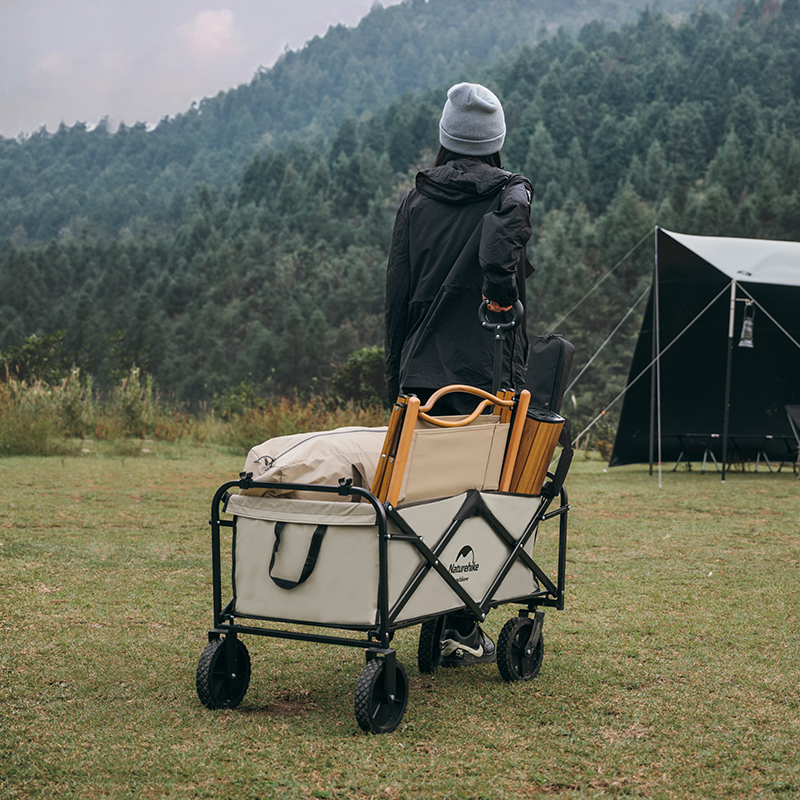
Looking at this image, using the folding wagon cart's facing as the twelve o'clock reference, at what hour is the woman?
The woman is roughly at 11 o'clock from the folding wagon cart.

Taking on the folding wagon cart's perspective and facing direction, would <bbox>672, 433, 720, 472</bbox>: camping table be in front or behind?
in front

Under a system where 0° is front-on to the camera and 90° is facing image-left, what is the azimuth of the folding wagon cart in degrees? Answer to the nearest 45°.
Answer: approximately 225°

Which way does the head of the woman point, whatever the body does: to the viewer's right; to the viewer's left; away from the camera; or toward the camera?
away from the camera

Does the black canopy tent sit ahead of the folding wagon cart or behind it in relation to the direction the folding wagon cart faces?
ahead
